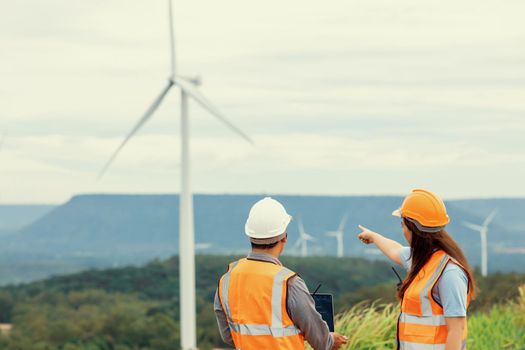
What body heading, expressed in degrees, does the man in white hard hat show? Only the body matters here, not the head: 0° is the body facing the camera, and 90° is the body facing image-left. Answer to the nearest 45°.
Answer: approximately 225°

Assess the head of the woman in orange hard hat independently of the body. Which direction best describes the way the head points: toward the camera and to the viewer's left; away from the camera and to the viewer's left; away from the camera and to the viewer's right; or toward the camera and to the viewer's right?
away from the camera and to the viewer's left

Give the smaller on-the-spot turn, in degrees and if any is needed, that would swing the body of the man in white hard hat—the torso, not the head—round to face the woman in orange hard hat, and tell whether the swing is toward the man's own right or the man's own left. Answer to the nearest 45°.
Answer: approximately 45° to the man's own right
